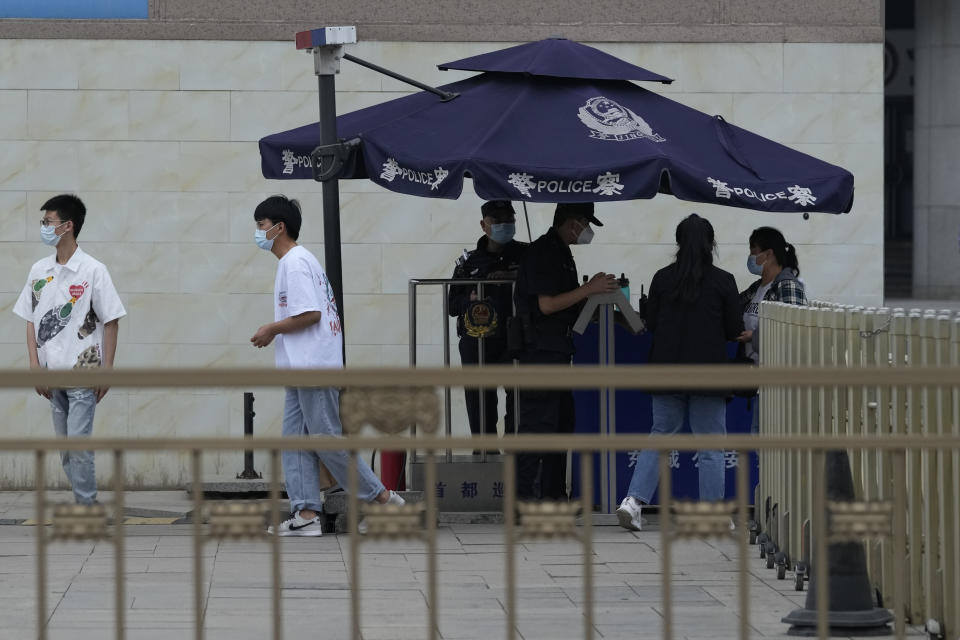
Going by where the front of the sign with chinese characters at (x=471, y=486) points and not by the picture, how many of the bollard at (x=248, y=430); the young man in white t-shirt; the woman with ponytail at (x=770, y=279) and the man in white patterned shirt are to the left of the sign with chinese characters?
1

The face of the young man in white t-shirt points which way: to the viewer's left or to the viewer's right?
to the viewer's left

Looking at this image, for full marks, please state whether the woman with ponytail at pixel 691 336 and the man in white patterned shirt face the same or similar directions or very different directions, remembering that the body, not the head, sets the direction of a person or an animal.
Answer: very different directions

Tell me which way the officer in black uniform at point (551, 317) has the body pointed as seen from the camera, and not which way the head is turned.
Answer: to the viewer's right

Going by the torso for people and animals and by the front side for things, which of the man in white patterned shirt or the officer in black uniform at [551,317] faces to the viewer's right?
the officer in black uniform

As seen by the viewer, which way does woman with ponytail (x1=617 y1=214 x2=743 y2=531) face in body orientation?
away from the camera

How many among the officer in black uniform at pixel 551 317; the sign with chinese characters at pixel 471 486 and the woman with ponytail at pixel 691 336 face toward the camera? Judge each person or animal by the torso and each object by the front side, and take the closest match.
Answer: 1

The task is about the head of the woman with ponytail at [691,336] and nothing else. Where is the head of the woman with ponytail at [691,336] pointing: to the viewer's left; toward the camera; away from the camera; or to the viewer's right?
away from the camera

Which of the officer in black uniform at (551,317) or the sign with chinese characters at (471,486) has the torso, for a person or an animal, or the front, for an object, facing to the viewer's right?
the officer in black uniform

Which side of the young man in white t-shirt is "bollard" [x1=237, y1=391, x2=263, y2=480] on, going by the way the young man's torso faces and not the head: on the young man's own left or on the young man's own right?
on the young man's own right

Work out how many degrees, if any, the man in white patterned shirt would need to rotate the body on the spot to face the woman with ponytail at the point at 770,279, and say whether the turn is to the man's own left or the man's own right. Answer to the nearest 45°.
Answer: approximately 135° to the man's own left

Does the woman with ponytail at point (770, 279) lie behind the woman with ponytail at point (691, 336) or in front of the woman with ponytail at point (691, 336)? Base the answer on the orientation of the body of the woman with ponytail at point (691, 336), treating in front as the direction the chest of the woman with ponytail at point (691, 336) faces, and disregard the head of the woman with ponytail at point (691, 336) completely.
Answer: in front

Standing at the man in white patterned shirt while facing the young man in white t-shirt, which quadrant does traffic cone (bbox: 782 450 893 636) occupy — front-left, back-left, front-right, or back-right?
front-right

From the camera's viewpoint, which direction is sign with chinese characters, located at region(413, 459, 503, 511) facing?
toward the camera

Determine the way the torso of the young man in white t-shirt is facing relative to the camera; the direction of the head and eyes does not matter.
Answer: to the viewer's left
